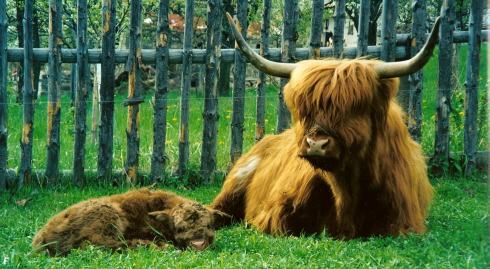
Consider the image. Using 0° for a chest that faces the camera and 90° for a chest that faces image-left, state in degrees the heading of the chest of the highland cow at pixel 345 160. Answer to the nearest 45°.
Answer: approximately 315°

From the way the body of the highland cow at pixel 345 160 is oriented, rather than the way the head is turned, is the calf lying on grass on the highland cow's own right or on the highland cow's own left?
on the highland cow's own right

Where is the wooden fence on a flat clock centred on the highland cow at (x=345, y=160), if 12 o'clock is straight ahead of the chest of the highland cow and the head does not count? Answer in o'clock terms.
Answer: The wooden fence is roughly at 6 o'clock from the highland cow.
